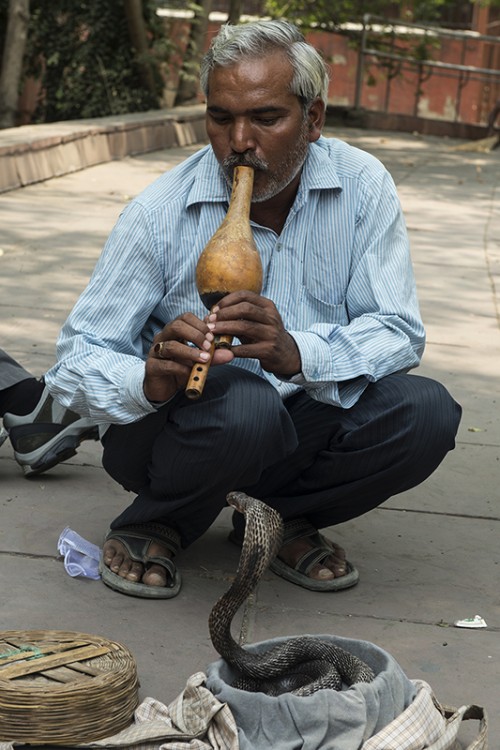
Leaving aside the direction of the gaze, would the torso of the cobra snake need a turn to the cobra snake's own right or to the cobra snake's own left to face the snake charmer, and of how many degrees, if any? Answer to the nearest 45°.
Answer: approximately 45° to the cobra snake's own right

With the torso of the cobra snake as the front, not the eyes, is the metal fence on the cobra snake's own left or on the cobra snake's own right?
on the cobra snake's own right

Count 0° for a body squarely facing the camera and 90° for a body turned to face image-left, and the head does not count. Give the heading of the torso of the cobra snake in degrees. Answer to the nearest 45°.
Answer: approximately 135°

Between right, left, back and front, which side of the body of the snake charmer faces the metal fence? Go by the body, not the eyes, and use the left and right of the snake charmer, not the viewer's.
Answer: back

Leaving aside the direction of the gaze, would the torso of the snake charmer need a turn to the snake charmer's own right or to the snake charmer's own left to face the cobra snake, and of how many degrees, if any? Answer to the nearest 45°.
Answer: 0° — they already face it

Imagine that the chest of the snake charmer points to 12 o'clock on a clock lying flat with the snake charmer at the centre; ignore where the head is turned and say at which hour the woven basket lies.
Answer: The woven basket is roughly at 1 o'clock from the snake charmer.

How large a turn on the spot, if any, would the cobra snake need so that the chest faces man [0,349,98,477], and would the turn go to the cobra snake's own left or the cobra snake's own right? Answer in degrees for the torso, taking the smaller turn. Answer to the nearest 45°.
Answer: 0° — it already faces them
